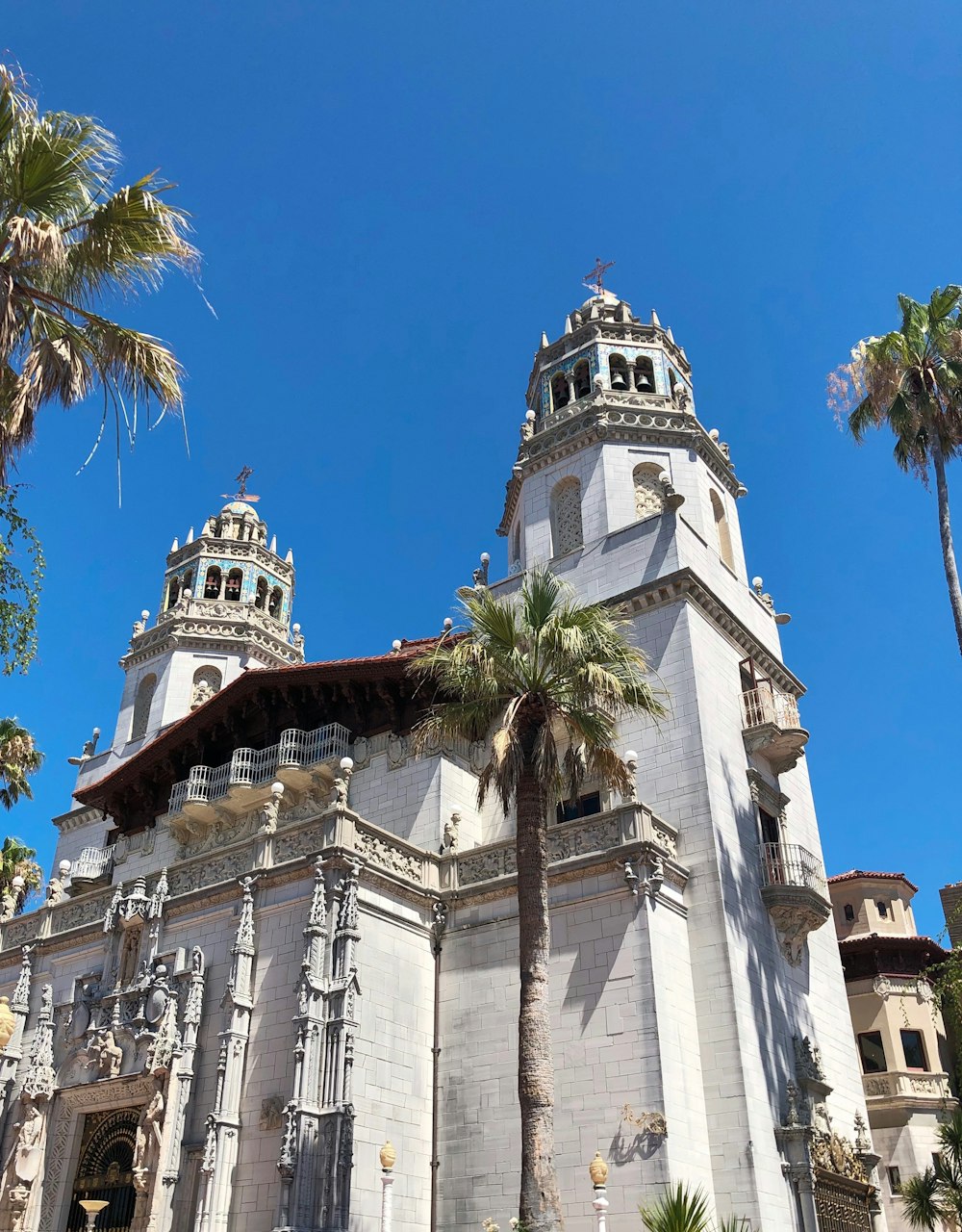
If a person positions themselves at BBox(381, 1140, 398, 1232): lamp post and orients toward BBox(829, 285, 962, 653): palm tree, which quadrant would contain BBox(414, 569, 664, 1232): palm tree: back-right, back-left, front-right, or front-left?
front-right

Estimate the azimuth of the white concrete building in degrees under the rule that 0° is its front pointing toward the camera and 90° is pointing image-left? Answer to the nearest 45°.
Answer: approximately 45°

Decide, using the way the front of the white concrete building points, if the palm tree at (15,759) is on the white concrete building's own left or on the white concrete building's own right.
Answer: on the white concrete building's own right

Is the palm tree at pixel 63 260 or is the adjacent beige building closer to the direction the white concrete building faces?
the palm tree
